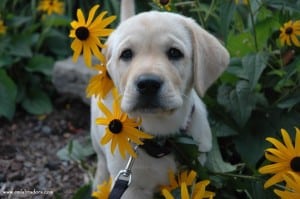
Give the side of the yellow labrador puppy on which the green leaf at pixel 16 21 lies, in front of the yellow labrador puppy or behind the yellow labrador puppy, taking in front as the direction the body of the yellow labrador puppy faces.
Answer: behind

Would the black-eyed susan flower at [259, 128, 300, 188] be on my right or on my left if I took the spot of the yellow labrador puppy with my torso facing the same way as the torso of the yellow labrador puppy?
on my left

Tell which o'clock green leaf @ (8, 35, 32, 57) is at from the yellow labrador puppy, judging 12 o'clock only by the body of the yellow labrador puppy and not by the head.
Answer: The green leaf is roughly at 5 o'clock from the yellow labrador puppy.

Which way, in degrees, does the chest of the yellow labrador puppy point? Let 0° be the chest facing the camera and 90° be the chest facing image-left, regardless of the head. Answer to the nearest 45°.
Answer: approximately 0°

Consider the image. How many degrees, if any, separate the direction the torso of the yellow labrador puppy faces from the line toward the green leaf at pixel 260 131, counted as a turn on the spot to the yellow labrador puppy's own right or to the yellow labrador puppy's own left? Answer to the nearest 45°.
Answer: approximately 135° to the yellow labrador puppy's own left

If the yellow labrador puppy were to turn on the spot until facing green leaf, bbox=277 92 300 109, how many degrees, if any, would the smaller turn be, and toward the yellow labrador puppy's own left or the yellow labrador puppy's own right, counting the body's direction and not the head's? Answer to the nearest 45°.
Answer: approximately 135° to the yellow labrador puppy's own left

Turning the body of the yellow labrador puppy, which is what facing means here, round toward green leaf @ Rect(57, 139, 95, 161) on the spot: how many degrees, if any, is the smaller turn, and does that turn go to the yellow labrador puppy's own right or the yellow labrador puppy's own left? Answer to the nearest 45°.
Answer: approximately 135° to the yellow labrador puppy's own right

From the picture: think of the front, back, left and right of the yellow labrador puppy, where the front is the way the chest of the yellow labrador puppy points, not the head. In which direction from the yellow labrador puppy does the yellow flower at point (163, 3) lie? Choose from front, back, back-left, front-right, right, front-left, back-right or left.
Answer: back

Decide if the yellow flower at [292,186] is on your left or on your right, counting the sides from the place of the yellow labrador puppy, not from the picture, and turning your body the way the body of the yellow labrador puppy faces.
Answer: on your left

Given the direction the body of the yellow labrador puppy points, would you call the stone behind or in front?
behind
